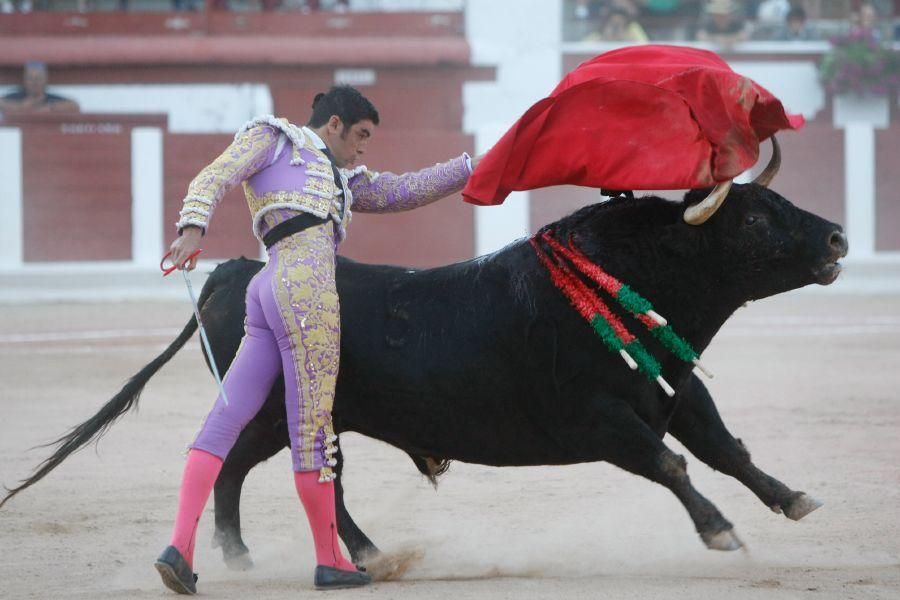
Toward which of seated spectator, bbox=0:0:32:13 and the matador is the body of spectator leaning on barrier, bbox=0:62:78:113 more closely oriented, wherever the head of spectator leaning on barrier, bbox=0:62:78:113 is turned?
the matador

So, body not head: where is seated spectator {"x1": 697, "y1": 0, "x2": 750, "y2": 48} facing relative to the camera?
toward the camera

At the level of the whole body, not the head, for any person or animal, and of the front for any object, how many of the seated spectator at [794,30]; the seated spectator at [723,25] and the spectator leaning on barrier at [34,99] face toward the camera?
3

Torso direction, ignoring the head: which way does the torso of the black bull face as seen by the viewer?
to the viewer's right

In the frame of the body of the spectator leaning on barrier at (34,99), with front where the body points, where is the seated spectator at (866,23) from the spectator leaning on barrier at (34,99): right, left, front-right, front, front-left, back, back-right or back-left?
left

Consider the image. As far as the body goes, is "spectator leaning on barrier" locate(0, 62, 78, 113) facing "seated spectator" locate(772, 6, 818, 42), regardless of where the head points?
no

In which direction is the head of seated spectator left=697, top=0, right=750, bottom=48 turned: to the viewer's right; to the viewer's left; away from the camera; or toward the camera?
toward the camera

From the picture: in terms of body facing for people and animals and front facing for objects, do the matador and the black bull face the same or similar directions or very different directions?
same or similar directions

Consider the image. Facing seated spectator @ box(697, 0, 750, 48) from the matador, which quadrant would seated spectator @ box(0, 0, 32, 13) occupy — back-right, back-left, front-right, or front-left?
front-left

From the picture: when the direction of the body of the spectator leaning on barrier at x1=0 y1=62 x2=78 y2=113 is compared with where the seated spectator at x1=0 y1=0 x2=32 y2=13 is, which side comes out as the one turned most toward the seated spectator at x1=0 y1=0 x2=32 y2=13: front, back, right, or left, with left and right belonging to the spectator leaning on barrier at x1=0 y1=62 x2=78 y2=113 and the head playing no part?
back

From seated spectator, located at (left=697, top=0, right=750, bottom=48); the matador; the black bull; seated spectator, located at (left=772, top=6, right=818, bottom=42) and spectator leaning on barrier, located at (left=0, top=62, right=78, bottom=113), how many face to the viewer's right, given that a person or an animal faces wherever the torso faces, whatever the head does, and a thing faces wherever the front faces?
2

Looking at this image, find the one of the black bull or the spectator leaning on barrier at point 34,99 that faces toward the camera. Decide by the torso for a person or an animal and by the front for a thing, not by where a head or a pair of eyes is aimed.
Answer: the spectator leaning on barrier

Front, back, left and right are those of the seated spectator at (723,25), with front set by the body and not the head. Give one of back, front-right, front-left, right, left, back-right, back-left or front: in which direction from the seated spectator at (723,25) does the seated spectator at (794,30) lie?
back-left

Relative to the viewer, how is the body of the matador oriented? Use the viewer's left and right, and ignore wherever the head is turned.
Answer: facing to the right of the viewer

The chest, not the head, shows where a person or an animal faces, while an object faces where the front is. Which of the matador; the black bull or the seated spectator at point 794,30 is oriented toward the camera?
the seated spectator

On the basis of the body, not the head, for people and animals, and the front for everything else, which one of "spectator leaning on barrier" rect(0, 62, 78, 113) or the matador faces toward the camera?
the spectator leaning on barrier

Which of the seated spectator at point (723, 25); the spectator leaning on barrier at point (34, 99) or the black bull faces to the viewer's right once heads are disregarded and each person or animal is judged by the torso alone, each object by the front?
the black bull
